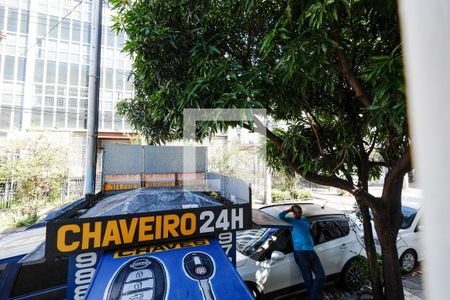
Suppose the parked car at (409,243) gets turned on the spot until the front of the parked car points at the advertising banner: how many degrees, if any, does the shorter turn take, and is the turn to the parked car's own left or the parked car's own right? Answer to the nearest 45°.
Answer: approximately 45° to the parked car's own left

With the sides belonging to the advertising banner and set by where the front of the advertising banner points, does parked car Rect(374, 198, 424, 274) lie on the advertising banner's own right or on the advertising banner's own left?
on the advertising banner's own left

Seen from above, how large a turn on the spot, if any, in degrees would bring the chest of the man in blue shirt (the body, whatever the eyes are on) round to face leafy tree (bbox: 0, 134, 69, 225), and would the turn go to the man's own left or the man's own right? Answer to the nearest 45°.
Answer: approximately 90° to the man's own right

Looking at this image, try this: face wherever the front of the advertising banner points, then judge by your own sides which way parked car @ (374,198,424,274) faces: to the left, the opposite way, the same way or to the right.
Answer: to the right

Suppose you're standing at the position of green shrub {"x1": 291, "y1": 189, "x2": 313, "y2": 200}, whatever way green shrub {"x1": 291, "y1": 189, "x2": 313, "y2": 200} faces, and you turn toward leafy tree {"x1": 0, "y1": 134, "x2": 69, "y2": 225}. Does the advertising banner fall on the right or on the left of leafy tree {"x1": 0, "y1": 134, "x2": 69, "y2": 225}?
left

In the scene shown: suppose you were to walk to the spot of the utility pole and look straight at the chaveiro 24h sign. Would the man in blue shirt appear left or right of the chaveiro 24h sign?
left

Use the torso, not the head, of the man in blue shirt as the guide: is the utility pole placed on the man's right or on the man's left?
on the man's right

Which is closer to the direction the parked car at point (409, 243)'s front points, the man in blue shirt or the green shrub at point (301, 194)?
the man in blue shirt
